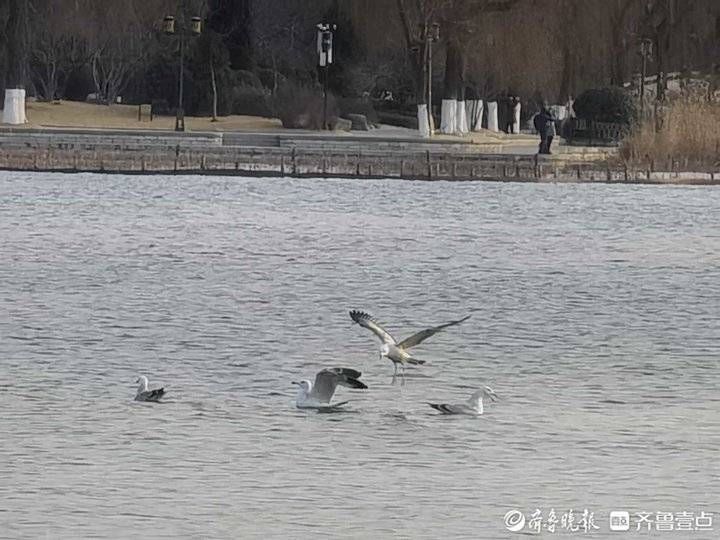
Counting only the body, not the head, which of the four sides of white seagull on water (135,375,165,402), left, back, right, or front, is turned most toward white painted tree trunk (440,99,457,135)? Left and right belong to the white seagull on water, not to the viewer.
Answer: right

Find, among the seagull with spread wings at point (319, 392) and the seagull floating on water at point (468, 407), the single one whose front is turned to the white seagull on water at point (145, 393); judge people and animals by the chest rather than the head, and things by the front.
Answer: the seagull with spread wings at point (319, 392)

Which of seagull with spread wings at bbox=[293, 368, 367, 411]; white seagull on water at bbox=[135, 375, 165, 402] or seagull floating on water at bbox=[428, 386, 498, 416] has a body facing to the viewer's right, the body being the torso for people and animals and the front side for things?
seagull floating on water at bbox=[428, 386, 498, 416]

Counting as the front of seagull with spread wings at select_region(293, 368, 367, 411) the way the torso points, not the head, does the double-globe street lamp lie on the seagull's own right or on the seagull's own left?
on the seagull's own right

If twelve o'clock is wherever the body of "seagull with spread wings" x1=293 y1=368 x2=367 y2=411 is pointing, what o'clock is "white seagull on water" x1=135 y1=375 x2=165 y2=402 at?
The white seagull on water is roughly at 12 o'clock from the seagull with spread wings.

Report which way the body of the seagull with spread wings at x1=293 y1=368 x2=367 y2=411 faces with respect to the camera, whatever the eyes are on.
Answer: to the viewer's left

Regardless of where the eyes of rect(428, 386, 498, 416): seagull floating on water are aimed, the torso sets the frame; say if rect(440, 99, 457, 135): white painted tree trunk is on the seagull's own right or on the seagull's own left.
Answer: on the seagull's own left

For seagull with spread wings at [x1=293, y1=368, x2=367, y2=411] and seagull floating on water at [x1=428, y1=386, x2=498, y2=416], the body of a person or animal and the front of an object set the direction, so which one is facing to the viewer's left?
seagull with spread wings at [x1=293, y1=368, x2=367, y2=411]

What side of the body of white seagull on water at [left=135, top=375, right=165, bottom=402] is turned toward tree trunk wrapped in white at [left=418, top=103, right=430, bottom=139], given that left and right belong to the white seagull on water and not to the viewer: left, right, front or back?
right

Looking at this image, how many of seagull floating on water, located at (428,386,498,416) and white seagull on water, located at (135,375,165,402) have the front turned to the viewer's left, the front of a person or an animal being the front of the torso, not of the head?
1

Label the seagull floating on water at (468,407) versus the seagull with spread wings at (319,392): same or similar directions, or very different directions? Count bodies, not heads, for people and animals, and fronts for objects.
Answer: very different directions

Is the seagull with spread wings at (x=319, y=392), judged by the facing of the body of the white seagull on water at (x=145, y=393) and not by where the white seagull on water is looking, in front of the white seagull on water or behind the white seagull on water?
behind

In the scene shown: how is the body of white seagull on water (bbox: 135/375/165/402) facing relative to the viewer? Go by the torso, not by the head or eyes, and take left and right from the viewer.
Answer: facing to the left of the viewer

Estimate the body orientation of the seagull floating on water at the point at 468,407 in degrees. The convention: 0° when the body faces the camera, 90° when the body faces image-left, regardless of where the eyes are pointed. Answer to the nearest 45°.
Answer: approximately 270°

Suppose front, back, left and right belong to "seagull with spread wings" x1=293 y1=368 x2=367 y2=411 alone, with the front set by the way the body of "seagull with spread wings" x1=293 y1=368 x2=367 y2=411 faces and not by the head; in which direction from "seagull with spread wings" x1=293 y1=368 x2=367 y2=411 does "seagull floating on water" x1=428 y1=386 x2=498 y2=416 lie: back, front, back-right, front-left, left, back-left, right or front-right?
back

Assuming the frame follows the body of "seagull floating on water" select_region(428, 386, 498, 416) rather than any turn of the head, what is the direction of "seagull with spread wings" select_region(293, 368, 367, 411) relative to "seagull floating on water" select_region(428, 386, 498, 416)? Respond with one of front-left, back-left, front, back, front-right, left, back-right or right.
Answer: back
